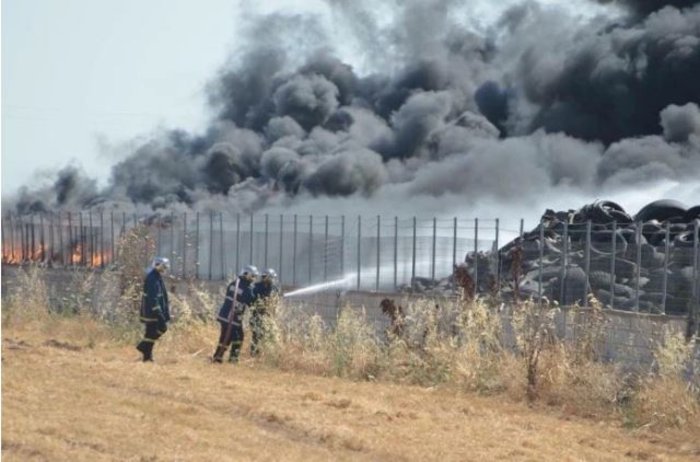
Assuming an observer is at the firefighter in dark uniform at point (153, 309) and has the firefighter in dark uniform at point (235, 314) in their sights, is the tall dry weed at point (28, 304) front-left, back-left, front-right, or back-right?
back-left

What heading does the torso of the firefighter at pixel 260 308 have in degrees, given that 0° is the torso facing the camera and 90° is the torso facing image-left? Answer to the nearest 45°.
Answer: approximately 225°

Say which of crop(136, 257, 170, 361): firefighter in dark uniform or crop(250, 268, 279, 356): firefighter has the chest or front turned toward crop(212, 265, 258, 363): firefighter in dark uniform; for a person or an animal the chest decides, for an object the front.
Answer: crop(136, 257, 170, 361): firefighter in dark uniform

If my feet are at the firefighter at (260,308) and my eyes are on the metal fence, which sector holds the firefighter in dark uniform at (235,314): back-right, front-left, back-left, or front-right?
back-left

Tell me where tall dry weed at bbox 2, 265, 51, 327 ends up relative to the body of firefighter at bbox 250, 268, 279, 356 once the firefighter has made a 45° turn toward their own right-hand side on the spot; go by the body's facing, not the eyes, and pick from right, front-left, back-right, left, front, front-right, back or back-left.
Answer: back-left

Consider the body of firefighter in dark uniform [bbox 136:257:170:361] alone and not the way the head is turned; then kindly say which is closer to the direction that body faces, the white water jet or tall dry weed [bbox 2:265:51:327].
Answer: the white water jet

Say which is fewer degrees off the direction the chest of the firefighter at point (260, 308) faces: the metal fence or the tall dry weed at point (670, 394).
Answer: the metal fence

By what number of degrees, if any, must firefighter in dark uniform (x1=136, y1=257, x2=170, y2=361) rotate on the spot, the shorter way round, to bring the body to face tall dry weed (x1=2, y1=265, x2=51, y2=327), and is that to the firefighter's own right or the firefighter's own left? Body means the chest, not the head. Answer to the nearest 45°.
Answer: approximately 135° to the firefighter's own left

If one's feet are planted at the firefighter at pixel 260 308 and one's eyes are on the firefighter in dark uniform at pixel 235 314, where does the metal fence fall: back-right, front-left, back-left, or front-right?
back-right

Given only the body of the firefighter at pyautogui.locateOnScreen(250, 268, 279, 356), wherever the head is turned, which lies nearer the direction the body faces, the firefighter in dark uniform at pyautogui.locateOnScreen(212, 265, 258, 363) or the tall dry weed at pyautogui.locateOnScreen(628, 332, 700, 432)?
the tall dry weed

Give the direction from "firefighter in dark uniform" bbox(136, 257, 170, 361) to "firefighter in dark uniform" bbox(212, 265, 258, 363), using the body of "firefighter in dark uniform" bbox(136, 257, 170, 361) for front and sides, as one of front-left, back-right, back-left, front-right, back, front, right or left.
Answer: front

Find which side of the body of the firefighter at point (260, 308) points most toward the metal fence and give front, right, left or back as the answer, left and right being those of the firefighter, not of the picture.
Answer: front

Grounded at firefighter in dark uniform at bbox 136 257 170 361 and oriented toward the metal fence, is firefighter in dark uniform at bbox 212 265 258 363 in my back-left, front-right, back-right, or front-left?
front-right

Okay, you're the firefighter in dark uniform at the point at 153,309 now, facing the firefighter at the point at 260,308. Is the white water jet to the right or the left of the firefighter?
left

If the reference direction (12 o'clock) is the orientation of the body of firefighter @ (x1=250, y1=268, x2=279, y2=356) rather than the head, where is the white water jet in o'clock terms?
The white water jet is roughly at 11 o'clock from the firefighter.

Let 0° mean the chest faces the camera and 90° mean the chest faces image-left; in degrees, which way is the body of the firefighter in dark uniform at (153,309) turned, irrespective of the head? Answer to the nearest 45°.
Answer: approximately 270°
